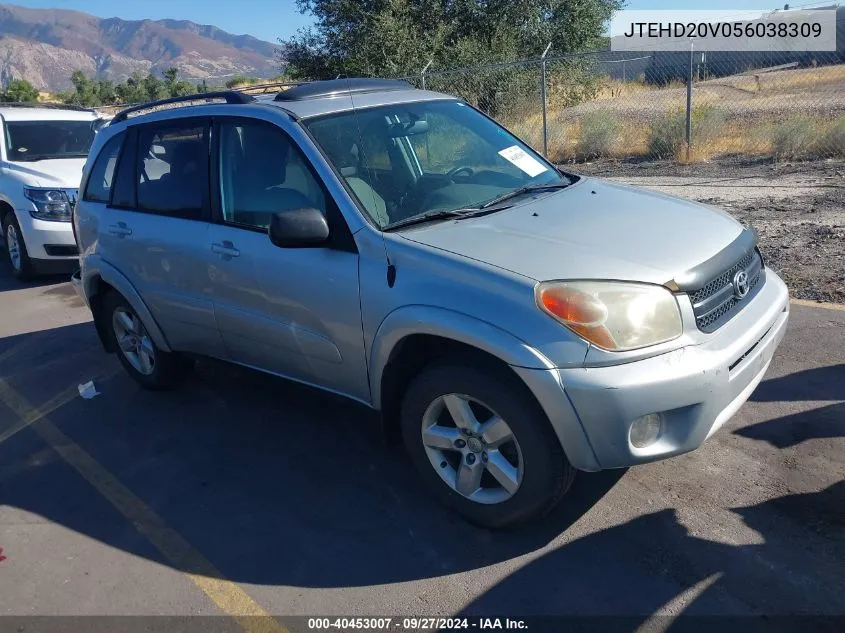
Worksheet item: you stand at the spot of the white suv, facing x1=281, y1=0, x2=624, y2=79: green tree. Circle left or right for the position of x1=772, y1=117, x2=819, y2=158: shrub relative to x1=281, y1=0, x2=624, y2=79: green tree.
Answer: right

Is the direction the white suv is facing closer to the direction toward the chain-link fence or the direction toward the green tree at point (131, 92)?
the chain-link fence

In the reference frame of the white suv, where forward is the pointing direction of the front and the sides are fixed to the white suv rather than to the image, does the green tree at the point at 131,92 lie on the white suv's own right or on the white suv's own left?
on the white suv's own left

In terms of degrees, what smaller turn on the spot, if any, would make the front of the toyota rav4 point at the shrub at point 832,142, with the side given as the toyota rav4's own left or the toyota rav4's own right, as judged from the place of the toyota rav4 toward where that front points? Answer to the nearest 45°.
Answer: approximately 90° to the toyota rav4's own left

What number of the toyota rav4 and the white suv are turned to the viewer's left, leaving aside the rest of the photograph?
0

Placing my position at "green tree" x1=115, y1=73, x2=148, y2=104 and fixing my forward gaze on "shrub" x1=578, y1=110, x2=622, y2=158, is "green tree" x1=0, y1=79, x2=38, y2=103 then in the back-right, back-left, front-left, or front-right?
back-right

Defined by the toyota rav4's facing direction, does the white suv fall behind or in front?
behind
